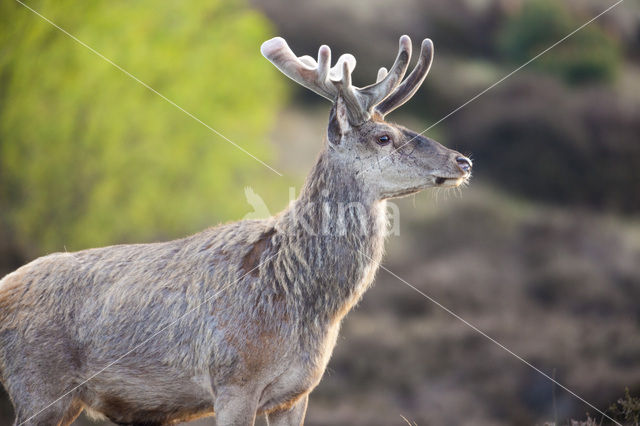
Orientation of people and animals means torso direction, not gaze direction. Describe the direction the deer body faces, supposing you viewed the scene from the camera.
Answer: facing to the right of the viewer
